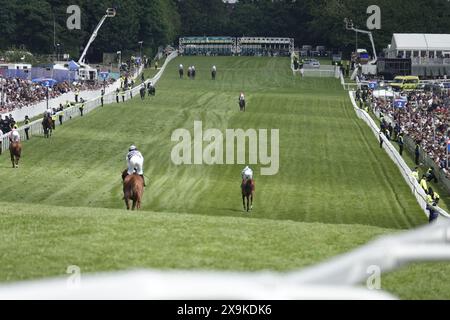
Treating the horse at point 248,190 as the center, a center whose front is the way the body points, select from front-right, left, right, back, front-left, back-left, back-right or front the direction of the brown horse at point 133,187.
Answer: back-left

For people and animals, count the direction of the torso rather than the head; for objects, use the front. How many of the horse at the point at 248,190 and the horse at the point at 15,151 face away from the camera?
2

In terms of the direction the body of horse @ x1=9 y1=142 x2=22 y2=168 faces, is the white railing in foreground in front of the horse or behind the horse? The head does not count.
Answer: behind

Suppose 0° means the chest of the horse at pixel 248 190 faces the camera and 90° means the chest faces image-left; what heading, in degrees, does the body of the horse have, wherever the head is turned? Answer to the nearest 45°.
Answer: approximately 180°

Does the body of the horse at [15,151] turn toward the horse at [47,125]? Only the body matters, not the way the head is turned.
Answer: yes

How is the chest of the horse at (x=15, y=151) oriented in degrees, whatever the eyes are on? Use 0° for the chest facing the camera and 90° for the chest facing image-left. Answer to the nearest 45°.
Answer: approximately 180°

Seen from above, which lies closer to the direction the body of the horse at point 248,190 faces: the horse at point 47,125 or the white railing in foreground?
the horse

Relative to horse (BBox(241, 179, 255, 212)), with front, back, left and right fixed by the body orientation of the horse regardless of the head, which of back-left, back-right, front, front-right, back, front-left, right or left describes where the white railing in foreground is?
back

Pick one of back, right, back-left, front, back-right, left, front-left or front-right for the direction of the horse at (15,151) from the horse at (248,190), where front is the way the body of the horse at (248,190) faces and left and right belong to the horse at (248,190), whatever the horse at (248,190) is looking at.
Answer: front-left

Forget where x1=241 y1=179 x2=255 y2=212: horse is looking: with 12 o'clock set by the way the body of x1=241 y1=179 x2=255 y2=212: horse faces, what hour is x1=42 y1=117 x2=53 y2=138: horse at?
x1=42 y1=117 x2=53 y2=138: horse is roughly at 11 o'clock from x1=241 y1=179 x2=255 y2=212: horse.
